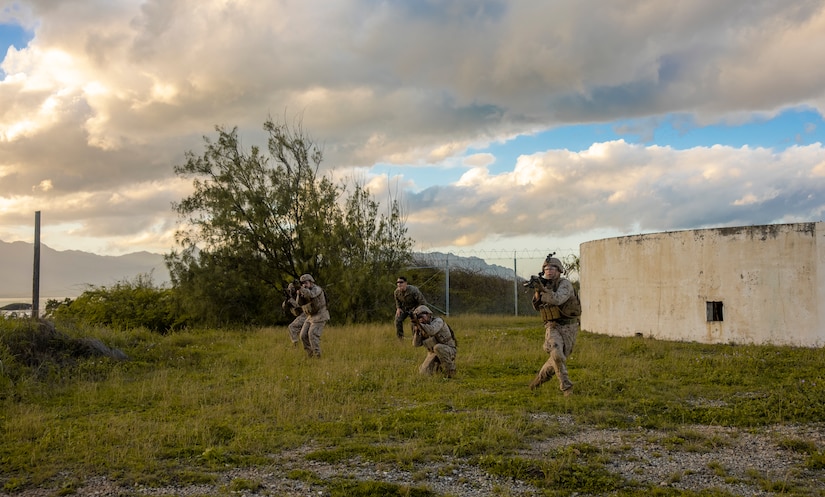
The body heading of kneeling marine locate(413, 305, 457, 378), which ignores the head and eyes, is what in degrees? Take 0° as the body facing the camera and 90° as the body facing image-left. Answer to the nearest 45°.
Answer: approximately 45°

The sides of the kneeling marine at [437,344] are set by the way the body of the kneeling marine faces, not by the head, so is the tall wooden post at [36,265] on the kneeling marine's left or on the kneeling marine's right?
on the kneeling marine's right

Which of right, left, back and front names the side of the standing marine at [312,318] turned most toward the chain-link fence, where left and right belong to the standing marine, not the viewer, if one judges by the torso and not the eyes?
back

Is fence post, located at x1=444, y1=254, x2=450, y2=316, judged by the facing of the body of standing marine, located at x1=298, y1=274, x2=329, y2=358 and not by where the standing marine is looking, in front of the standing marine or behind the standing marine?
behind

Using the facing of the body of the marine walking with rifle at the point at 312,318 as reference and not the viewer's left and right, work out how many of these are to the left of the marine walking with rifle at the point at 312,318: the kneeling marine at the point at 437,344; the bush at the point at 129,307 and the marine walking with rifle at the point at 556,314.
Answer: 2

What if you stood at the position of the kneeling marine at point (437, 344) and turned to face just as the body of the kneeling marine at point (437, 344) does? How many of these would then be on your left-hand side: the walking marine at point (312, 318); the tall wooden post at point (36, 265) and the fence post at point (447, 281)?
0

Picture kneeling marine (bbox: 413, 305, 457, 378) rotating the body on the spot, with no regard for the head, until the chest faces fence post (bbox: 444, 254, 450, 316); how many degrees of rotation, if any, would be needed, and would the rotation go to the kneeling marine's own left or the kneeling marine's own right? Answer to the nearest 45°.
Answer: approximately 135° to the kneeling marine's own right

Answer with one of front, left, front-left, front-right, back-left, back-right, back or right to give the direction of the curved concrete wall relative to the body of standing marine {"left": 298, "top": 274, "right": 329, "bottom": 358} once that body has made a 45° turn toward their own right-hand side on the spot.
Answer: back

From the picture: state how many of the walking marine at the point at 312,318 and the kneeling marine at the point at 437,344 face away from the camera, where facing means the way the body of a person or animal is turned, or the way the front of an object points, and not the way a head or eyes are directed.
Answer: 0

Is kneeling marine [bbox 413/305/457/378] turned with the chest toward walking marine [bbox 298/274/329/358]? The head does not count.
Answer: no

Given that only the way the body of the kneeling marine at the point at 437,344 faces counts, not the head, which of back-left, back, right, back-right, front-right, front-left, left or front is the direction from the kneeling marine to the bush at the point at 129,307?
right

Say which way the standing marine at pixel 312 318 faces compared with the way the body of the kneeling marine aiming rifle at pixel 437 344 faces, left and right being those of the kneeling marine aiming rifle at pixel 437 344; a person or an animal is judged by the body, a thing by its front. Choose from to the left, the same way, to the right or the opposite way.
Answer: the same way
